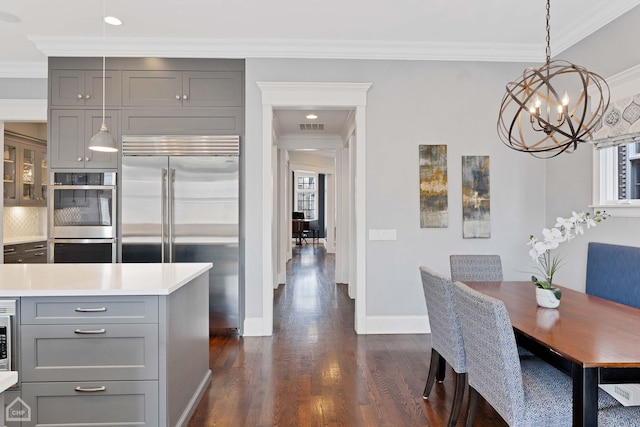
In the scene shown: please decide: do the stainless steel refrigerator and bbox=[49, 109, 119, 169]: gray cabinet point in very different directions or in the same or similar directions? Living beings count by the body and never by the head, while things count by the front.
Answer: same or similar directions

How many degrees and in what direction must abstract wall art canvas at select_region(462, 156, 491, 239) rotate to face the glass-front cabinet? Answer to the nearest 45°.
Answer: approximately 90° to its right

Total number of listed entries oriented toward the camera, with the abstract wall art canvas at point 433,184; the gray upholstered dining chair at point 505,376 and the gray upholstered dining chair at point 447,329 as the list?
1

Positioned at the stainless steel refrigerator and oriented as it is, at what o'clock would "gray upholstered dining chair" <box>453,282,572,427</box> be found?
The gray upholstered dining chair is roughly at 11 o'clock from the stainless steel refrigerator.

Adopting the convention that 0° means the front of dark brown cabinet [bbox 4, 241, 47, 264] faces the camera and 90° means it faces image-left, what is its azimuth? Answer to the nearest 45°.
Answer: approximately 315°

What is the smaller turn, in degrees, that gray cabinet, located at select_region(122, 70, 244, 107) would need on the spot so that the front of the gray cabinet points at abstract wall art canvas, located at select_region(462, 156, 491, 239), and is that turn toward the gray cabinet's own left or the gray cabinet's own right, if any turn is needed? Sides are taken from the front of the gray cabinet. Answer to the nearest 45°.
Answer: approximately 90° to the gray cabinet's own left

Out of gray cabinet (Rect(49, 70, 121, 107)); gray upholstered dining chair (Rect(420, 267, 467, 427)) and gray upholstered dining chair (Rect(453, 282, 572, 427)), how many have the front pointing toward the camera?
1

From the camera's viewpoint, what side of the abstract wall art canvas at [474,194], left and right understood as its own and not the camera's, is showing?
front

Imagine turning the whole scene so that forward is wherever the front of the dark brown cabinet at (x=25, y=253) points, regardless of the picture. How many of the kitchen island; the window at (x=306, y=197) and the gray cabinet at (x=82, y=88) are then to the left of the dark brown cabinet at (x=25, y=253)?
1

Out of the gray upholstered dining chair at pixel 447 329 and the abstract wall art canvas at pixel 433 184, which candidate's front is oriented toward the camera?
the abstract wall art canvas

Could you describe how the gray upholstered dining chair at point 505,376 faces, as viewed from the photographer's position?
facing away from the viewer and to the right of the viewer

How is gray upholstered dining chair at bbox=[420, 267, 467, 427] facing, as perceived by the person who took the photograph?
facing away from the viewer and to the right of the viewer

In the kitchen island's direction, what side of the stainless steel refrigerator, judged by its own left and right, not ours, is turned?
front

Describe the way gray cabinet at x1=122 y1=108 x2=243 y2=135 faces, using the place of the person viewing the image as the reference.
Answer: facing the viewer

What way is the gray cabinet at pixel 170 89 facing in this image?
toward the camera

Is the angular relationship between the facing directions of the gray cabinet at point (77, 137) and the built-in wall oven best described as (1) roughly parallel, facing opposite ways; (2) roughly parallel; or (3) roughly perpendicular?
roughly parallel
